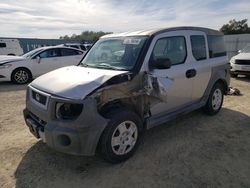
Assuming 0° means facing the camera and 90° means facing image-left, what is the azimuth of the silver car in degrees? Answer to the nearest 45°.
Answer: approximately 45°

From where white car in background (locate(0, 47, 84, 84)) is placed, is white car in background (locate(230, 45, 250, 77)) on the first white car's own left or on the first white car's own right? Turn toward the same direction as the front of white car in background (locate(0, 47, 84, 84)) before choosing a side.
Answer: on the first white car's own left

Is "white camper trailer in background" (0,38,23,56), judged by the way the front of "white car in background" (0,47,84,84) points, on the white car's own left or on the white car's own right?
on the white car's own right

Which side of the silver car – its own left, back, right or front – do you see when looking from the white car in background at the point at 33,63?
right

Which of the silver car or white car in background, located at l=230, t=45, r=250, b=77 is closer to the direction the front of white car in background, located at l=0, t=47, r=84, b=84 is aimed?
the silver car

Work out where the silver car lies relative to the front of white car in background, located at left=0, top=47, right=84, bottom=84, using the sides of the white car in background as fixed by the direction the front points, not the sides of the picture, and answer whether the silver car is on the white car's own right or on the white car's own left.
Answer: on the white car's own left

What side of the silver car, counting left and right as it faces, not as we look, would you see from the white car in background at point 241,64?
back

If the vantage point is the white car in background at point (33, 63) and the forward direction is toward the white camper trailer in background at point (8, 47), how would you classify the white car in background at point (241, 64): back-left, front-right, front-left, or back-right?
back-right
